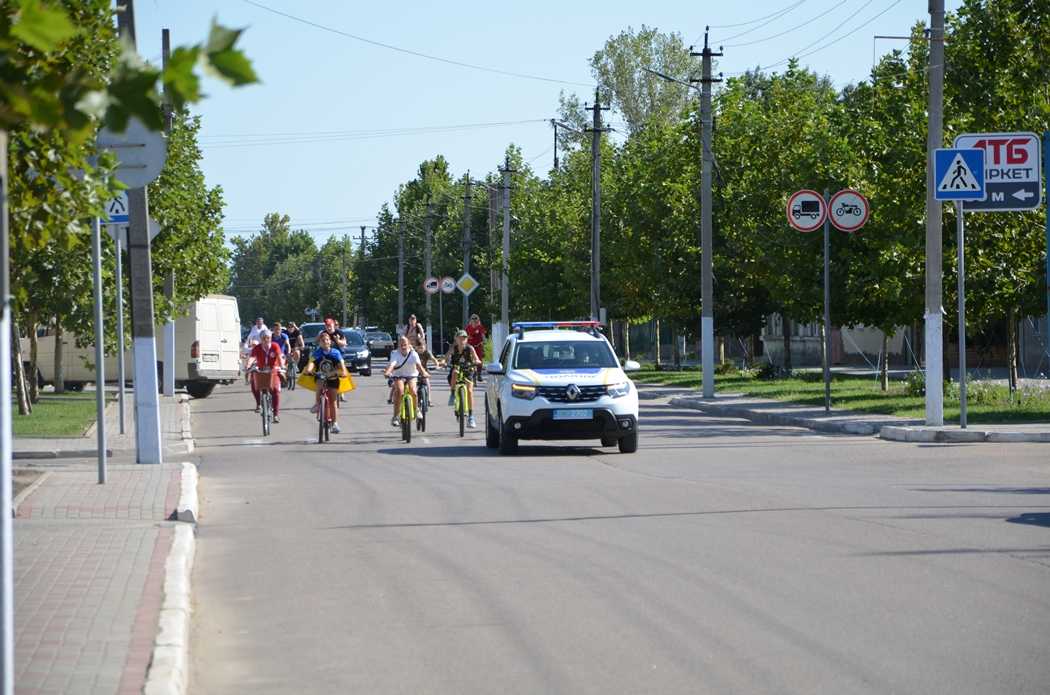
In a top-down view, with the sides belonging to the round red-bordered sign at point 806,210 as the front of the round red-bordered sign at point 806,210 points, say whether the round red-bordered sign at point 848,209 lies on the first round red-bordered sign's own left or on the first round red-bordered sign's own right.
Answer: on the first round red-bordered sign's own left

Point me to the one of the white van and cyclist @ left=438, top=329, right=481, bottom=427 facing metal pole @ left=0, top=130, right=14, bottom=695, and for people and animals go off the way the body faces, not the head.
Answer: the cyclist

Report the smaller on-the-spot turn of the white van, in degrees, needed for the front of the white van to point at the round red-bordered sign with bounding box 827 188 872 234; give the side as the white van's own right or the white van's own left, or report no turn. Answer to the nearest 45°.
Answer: approximately 180°

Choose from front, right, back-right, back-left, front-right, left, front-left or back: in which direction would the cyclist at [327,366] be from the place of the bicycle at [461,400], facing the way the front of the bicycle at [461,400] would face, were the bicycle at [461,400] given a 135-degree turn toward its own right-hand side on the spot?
front-left

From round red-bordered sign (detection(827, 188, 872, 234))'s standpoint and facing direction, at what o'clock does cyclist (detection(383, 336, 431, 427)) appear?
The cyclist is roughly at 2 o'clock from the round red-bordered sign.

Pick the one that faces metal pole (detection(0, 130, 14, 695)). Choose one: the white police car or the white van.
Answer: the white police car

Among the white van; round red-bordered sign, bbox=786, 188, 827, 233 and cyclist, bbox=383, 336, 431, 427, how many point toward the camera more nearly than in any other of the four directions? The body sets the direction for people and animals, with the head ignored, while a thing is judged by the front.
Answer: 2

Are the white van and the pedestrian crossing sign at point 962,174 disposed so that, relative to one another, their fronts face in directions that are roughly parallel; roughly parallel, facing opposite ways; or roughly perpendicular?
roughly perpendicular

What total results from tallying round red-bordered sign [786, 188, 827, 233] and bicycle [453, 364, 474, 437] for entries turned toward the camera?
2

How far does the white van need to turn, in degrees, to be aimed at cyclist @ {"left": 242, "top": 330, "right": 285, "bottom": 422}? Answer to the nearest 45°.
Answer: approximately 135° to its left
